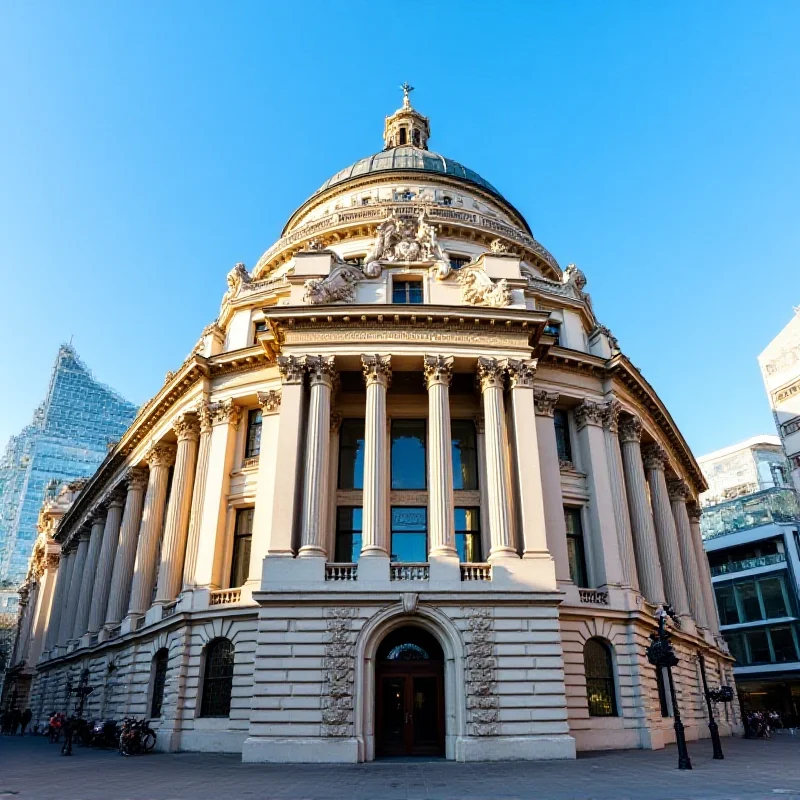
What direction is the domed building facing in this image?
toward the camera
